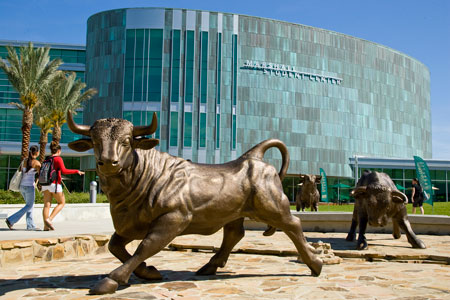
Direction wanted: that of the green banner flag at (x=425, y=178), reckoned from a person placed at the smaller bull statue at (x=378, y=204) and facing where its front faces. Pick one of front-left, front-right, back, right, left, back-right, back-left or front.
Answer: back

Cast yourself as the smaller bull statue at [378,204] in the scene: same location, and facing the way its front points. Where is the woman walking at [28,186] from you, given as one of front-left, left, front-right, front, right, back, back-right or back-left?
right

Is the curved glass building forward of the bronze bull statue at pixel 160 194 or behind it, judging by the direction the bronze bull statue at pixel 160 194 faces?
behind

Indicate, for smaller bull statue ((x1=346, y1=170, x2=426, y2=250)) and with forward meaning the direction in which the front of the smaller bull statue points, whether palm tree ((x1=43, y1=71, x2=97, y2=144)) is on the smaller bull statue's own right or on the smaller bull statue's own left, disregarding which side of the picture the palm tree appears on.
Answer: on the smaller bull statue's own right

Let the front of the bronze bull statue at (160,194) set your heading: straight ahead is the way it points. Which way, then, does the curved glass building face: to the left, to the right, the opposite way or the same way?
to the left

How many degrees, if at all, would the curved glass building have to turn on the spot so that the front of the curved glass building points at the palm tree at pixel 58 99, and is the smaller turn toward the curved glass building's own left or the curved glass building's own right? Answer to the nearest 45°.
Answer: approximately 90° to the curved glass building's own right

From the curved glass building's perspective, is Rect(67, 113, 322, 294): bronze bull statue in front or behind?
in front

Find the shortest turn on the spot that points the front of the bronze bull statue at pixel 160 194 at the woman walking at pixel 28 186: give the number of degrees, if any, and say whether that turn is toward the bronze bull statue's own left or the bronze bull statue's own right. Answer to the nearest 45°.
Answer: approximately 90° to the bronze bull statue's own right

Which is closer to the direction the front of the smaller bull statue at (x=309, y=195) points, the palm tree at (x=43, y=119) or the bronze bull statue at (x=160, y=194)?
the bronze bull statue

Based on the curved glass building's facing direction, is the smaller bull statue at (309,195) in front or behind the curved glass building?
in front

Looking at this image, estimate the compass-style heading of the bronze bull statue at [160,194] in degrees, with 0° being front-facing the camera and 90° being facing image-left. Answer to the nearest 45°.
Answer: approximately 45°
